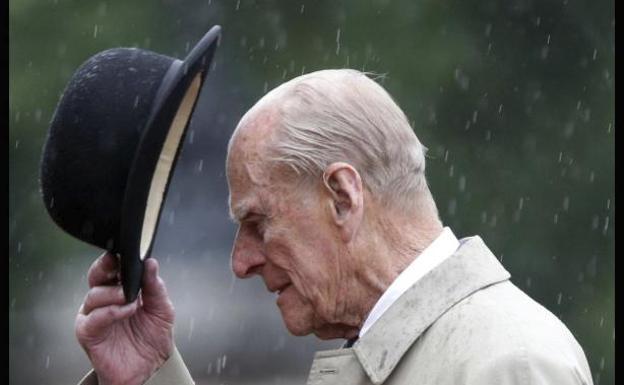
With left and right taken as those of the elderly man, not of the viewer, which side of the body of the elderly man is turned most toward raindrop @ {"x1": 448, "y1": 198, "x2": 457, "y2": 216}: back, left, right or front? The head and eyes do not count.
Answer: right

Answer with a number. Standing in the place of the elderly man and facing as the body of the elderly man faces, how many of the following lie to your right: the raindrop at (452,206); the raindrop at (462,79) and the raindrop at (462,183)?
3

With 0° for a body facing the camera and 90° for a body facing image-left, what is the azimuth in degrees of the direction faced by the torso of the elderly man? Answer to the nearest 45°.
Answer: approximately 90°

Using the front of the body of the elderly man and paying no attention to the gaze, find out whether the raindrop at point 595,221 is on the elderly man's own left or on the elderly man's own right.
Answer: on the elderly man's own right

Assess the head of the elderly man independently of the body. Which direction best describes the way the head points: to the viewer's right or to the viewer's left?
to the viewer's left

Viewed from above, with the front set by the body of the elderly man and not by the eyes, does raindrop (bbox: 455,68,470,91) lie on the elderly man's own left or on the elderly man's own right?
on the elderly man's own right
